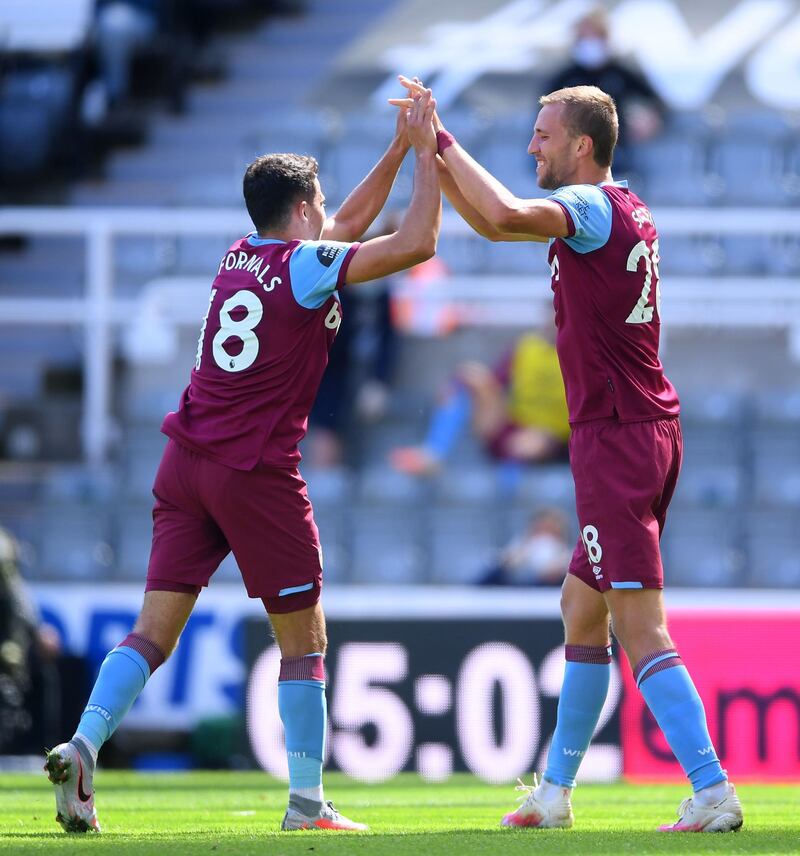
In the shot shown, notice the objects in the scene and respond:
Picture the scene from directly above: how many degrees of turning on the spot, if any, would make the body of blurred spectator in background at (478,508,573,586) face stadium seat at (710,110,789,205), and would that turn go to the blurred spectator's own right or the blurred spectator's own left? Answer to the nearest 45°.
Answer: approximately 135° to the blurred spectator's own left

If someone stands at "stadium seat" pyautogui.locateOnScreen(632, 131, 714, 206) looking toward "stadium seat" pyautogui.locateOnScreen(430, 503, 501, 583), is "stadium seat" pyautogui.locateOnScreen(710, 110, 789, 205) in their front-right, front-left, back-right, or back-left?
back-left

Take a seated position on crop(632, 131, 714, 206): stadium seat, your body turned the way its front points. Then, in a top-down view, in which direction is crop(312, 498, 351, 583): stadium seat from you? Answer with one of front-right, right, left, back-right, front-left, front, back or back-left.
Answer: front-right

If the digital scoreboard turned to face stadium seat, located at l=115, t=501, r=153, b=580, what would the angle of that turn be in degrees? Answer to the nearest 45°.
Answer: approximately 135° to its right

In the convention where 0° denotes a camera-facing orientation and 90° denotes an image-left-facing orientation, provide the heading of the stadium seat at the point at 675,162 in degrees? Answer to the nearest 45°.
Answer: approximately 0°

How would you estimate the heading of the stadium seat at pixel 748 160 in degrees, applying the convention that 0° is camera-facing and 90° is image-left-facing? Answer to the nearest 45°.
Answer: approximately 0°

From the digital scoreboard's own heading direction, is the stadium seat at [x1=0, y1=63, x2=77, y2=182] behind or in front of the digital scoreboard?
behind

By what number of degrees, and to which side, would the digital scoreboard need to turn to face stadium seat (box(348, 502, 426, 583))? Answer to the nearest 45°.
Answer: approximately 180°

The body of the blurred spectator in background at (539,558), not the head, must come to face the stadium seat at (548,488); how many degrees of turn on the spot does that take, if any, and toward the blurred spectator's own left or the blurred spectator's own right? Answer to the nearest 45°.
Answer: approximately 180°

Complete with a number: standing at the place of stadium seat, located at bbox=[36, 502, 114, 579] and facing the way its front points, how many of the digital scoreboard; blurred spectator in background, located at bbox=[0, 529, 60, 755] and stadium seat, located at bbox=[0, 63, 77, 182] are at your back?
1
